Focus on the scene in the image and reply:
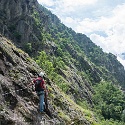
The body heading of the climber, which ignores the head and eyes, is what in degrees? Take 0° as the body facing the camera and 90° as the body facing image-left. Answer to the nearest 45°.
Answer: approximately 180°
